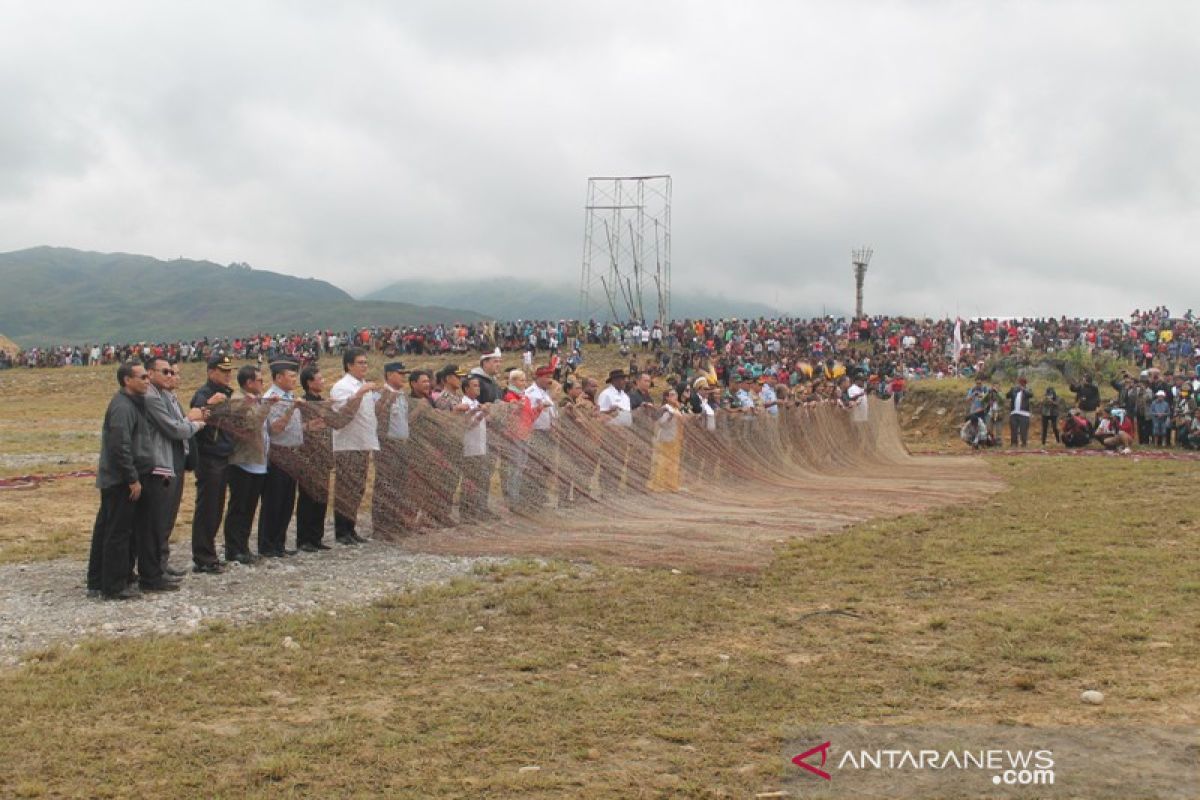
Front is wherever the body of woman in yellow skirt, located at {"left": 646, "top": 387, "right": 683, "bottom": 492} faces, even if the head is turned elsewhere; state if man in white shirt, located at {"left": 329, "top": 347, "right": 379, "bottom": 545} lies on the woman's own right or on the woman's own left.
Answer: on the woman's own right

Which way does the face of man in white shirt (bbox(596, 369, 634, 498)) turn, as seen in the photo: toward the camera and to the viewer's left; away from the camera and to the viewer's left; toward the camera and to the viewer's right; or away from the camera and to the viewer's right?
toward the camera and to the viewer's right

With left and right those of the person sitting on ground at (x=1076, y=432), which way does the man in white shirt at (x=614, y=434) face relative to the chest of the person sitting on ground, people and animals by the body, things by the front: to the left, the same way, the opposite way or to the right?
to the left

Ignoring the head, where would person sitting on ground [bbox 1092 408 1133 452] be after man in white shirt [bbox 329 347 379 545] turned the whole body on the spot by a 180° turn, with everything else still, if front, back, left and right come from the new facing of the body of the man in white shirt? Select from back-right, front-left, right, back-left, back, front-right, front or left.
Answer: right

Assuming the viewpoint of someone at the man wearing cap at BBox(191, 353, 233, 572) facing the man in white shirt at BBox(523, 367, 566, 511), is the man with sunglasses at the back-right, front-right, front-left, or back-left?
back-right

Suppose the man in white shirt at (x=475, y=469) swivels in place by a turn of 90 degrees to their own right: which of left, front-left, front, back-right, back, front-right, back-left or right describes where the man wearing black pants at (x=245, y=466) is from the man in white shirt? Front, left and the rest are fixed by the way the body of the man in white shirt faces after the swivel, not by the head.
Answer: front

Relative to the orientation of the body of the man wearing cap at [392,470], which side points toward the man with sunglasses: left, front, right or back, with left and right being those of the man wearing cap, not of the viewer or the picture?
right

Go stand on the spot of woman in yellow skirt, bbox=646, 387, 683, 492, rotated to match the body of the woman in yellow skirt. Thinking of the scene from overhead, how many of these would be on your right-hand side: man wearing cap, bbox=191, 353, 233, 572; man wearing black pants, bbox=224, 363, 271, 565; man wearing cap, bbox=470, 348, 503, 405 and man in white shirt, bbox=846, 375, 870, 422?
3

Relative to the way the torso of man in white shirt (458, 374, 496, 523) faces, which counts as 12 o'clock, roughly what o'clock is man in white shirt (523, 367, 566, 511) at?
man in white shirt (523, 367, 566, 511) is roughly at 9 o'clock from man in white shirt (458, 374, 496, 523).
